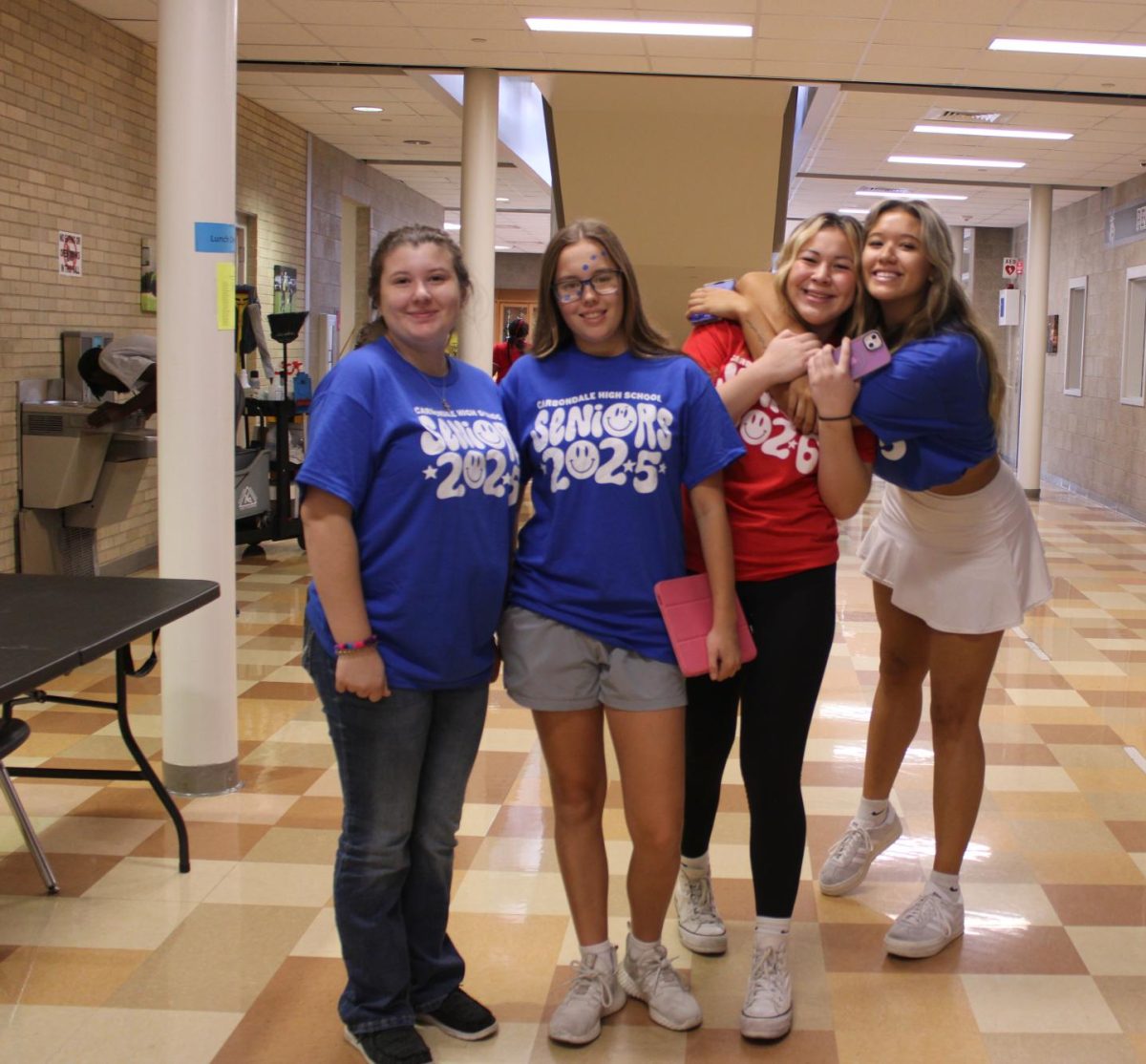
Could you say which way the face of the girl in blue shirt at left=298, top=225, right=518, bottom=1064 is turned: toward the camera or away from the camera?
toward the camera

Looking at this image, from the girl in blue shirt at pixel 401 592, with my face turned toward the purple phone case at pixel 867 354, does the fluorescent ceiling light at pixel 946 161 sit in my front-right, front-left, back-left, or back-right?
front-left

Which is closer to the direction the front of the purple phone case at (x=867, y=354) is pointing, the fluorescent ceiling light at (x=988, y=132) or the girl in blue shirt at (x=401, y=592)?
the fluorescent ceiling light

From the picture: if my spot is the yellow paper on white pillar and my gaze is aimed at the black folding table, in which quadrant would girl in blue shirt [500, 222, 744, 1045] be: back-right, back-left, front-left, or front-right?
front-left

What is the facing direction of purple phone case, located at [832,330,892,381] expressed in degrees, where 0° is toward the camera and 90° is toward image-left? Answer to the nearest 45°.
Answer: approximately 180°

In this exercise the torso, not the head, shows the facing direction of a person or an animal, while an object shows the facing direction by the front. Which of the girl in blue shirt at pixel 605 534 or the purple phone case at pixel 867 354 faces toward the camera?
the girl in blue shirt

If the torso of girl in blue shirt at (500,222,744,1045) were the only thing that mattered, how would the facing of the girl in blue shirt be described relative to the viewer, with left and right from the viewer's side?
facing the viewer

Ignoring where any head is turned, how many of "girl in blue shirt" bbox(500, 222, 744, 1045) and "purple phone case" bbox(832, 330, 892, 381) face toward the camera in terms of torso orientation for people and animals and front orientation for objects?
1

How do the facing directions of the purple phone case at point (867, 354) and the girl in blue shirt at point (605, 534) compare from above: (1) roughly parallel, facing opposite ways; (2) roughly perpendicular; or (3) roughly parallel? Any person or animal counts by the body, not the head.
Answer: roughly parallel, facing opposite ways

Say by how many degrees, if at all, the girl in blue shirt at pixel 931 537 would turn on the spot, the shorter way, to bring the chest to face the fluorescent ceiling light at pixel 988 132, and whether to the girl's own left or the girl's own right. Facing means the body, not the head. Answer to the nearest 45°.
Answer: approximately 135° to the girl's own right

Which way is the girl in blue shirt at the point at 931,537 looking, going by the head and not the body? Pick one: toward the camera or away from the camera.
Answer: toward the camera

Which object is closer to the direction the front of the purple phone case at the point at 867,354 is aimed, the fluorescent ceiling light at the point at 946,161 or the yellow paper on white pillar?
the fluorescent ceiling light
